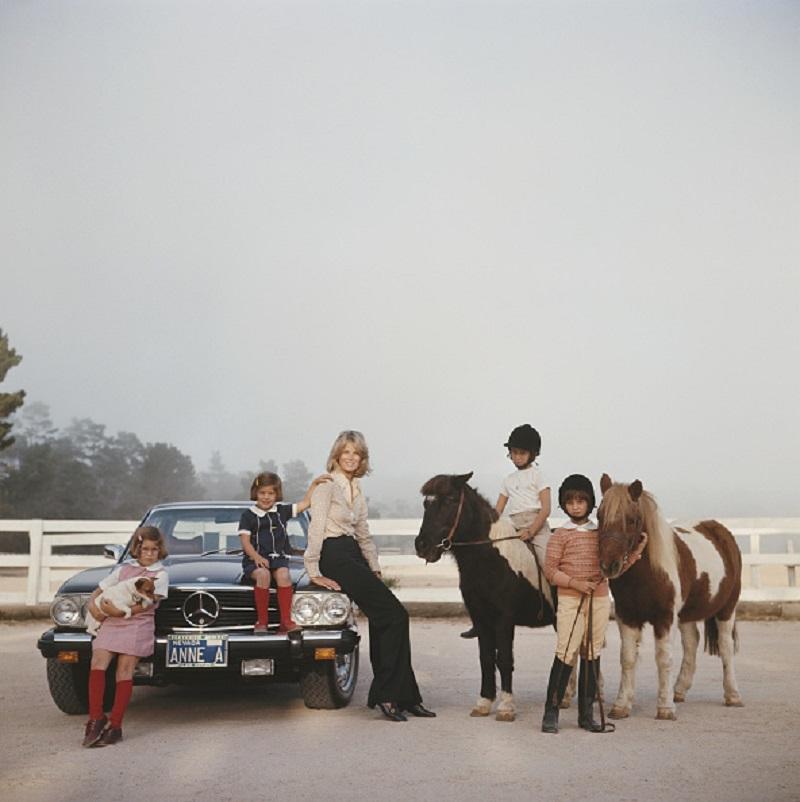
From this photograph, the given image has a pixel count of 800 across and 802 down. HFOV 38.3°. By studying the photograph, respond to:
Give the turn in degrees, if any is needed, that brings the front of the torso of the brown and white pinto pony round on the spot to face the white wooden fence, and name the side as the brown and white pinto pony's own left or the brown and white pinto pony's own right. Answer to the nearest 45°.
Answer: approximately 90° to the brown and white pinto pony's own right

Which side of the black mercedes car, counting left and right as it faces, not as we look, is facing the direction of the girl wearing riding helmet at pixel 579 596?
left

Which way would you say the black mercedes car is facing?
toward the camera

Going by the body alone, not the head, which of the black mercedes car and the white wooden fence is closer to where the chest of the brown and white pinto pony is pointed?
the black mercedes car

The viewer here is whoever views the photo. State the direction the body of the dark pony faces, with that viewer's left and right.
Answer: facing the viewer and to the left of the viewer

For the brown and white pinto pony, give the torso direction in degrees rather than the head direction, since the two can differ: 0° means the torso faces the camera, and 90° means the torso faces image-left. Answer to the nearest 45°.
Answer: approximately 45°

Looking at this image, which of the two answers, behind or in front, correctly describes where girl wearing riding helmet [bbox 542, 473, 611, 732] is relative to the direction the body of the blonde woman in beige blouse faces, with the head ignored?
in front

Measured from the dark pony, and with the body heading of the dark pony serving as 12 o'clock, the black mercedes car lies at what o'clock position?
The black mercedes car is roughly at 1 o'clock from the dark pony.

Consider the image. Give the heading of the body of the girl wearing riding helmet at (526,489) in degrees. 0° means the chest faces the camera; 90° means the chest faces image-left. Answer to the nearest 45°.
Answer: approximately 45°

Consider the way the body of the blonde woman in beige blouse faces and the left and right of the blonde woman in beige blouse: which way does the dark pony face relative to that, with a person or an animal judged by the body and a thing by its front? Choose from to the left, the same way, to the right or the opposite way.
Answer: to the right

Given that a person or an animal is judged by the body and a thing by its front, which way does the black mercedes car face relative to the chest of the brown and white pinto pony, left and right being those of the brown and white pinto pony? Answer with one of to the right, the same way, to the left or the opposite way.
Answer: to the left

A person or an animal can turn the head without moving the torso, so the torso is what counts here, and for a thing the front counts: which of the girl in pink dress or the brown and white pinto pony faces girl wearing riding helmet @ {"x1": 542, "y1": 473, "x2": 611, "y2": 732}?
the brown and white pinto pony

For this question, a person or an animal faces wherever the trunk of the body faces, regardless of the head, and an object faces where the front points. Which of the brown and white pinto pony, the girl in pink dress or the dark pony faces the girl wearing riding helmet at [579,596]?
the brown and white pinto pony

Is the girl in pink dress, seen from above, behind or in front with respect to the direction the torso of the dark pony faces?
in front
